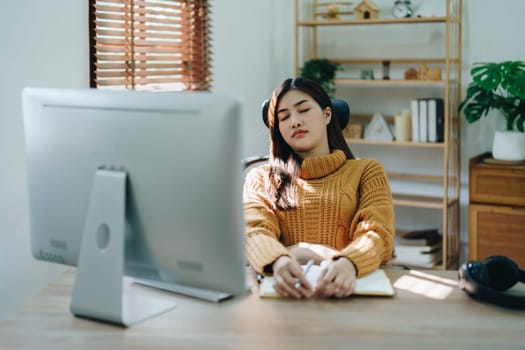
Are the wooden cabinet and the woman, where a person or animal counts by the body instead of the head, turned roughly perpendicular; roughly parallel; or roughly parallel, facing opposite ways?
roughly parallel

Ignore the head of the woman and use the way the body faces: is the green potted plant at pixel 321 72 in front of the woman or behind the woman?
behind

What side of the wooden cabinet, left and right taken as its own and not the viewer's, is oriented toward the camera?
front

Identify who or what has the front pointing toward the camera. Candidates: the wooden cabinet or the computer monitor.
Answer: the wooden cabinet

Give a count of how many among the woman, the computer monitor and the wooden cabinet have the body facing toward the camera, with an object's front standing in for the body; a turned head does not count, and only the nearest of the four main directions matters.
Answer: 2

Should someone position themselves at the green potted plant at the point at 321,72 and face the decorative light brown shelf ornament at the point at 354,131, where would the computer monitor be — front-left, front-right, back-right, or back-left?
back-right

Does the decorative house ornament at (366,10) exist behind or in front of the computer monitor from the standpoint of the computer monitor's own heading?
in front

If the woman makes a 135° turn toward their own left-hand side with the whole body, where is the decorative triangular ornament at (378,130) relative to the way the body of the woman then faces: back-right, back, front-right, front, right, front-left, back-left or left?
front-left

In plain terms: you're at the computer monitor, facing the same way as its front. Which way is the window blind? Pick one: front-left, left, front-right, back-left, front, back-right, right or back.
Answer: front-left

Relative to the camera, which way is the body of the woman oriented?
toward the camera

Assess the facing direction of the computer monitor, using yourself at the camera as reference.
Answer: facing away from the viewer and to the right of the viewer

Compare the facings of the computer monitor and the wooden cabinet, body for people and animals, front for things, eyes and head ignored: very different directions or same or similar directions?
very different directions

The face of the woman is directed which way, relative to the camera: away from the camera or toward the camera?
toward the camera
